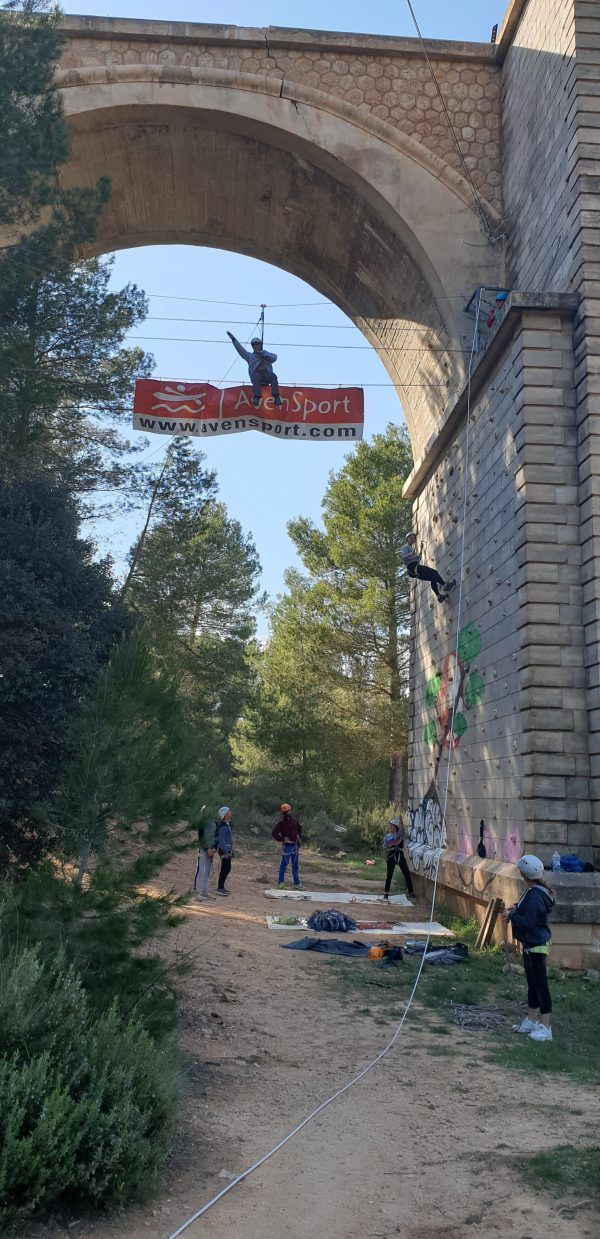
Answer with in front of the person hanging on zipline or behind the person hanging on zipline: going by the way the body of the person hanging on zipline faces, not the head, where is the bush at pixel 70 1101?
in front

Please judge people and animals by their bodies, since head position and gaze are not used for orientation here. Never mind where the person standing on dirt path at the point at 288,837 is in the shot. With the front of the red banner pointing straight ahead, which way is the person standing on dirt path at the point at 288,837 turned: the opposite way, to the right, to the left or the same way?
the same way

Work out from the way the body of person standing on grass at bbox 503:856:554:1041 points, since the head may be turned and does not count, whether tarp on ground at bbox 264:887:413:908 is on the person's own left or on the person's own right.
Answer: on the person's own right

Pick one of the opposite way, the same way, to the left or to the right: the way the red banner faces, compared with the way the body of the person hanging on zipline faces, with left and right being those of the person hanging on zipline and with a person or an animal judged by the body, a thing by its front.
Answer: the same way

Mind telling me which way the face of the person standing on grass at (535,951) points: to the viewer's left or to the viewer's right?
to the viewer's left

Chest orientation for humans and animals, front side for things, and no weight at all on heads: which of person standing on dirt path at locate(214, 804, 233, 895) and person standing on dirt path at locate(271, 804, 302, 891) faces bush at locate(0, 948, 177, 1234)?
person standing on dirt path at locate(271, 804, 302, 891)

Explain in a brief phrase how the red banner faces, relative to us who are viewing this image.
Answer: facing the viewer

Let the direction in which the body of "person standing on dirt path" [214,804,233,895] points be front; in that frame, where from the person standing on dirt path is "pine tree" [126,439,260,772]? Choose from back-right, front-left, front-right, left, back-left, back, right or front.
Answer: left

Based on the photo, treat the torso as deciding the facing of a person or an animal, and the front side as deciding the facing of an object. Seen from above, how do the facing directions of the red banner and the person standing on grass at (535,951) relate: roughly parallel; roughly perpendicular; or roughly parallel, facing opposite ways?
roughly perpendicular

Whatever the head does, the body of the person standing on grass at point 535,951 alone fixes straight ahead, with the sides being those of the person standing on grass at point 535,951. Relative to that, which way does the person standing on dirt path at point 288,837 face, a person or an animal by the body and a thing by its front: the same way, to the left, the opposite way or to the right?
to the left

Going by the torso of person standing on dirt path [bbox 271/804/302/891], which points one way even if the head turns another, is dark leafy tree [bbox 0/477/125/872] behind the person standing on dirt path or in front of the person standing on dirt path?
in front

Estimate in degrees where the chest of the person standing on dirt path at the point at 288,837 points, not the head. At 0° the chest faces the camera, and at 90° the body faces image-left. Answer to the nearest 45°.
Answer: approximately 0°

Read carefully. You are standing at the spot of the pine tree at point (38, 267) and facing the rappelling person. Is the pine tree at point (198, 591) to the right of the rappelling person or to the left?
left

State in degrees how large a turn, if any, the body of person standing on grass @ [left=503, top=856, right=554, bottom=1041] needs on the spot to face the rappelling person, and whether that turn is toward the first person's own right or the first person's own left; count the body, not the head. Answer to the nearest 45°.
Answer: approximately 90° to the first person's own right

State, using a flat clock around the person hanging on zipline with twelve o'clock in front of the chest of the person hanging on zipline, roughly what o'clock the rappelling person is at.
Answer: The rappelling person is roughly at 8 o'clock from the person hanging on zipline.
